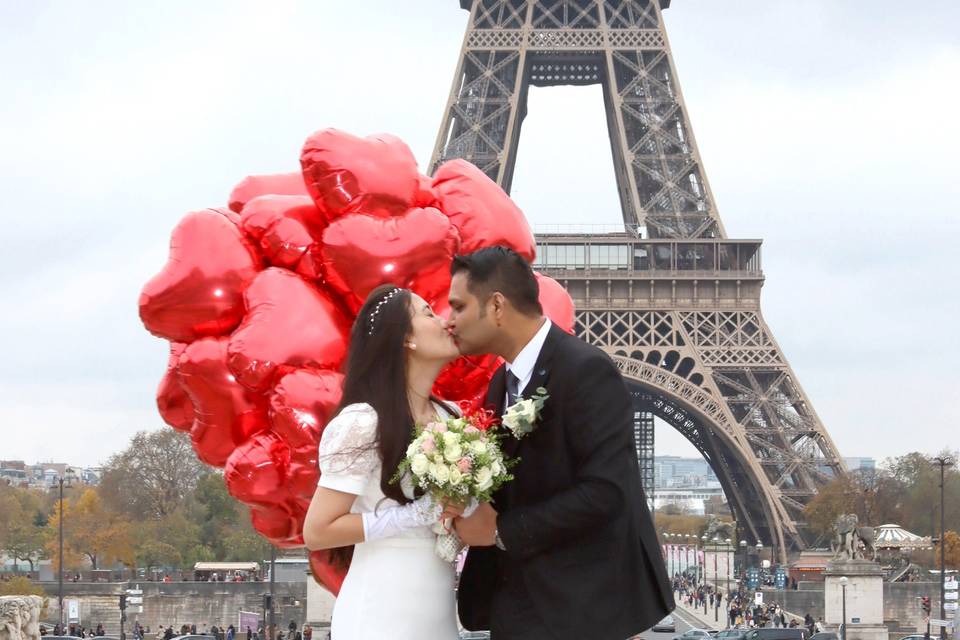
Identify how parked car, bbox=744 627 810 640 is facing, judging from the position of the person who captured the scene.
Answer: facing to the left of the viewer

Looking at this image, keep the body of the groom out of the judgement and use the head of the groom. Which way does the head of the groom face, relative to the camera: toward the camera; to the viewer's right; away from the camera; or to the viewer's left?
to the viewer's left

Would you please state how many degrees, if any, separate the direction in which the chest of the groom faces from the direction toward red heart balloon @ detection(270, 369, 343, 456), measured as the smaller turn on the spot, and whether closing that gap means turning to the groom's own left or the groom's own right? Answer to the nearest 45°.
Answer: approximately 45° to the groom's own right

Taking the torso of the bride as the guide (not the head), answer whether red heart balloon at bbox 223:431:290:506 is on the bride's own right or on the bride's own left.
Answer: on the bride's own left

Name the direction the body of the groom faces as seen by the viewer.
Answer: to the viewer's left

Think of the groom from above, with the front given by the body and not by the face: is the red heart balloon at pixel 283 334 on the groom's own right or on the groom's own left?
on the groom's own right

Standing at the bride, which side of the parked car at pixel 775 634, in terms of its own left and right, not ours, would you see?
left

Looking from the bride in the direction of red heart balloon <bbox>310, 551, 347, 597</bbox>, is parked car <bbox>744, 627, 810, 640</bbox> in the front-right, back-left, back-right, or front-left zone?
front-right

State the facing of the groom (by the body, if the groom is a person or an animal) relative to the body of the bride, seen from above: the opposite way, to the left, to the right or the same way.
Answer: the opposite way

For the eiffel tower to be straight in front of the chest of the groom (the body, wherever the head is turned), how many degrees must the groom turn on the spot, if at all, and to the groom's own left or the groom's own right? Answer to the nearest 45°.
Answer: approximately 90° to the groom's own right

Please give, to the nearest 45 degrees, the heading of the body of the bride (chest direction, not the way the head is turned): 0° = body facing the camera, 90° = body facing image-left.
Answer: approximately 270°

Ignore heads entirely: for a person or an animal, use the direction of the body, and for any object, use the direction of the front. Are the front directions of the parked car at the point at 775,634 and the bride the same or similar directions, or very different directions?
very different directions
